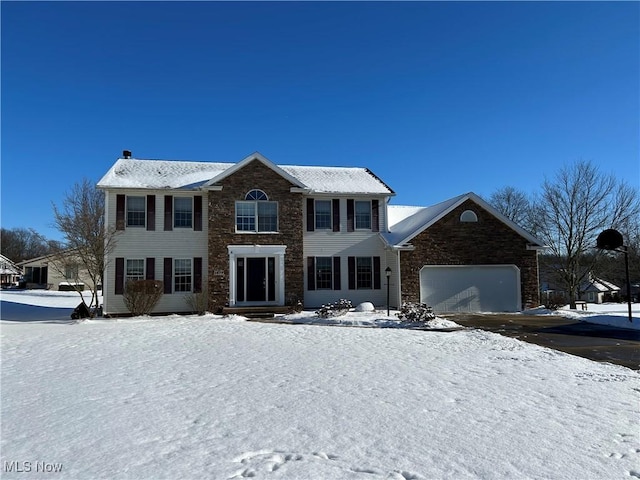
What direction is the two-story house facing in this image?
toward the camera
